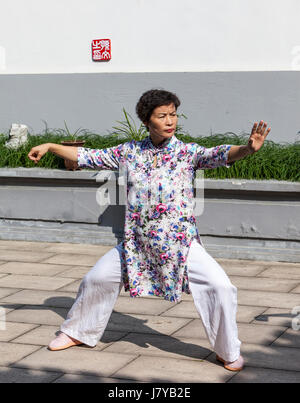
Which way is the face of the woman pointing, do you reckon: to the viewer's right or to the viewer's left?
to the viewer's right

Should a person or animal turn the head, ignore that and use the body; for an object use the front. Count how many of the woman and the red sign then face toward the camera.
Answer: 2

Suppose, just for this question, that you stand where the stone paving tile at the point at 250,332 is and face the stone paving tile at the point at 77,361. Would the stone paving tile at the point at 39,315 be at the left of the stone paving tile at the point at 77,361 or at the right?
right

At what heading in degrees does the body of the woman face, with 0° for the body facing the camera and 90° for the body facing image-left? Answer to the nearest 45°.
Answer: approximately 0°

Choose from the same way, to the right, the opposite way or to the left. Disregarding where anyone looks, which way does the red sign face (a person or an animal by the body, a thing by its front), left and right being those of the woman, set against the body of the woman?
the same way

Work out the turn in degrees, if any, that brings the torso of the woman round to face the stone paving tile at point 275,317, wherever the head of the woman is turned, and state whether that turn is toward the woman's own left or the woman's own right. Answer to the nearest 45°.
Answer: approximately 135° to the woman's own left

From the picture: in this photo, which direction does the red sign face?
toward the camera

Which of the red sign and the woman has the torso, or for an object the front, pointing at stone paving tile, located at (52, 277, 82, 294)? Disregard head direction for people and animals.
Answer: the red sign

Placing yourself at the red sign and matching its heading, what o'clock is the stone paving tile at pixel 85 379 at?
The stone paving tile is roughly at 12 o'clock from the red sign.

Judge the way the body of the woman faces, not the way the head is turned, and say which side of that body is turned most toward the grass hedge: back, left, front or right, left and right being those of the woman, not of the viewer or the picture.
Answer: back

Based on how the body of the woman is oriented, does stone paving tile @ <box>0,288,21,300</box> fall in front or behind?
behind

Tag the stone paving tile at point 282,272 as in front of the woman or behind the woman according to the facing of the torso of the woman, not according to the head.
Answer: behind
